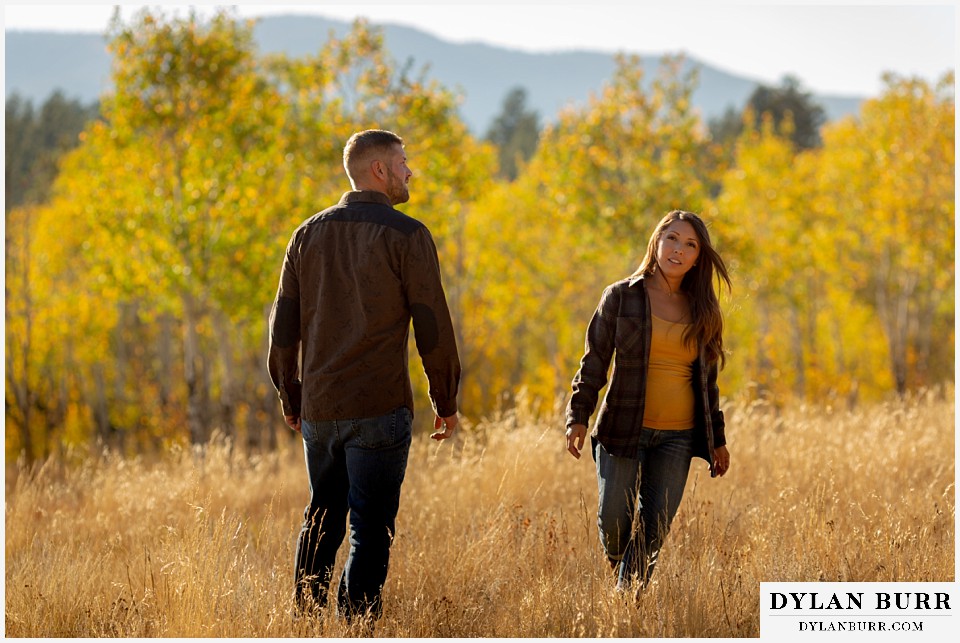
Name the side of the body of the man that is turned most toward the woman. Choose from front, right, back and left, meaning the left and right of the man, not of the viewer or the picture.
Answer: right

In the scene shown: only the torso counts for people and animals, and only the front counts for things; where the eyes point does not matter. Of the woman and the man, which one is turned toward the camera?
the woman

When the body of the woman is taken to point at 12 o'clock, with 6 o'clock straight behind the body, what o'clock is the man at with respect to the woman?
The man is roughly at 2 o'clock from the woman.

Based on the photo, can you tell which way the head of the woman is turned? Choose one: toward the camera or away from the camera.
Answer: toward the camera

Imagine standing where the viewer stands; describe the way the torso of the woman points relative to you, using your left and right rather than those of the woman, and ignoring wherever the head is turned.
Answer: facing the viewer

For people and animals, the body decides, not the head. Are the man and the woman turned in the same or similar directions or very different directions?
very different directions

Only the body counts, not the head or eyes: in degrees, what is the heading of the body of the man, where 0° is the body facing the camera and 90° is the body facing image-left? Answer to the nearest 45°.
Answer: approximately 180°

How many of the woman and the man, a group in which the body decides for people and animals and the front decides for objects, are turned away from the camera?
1
